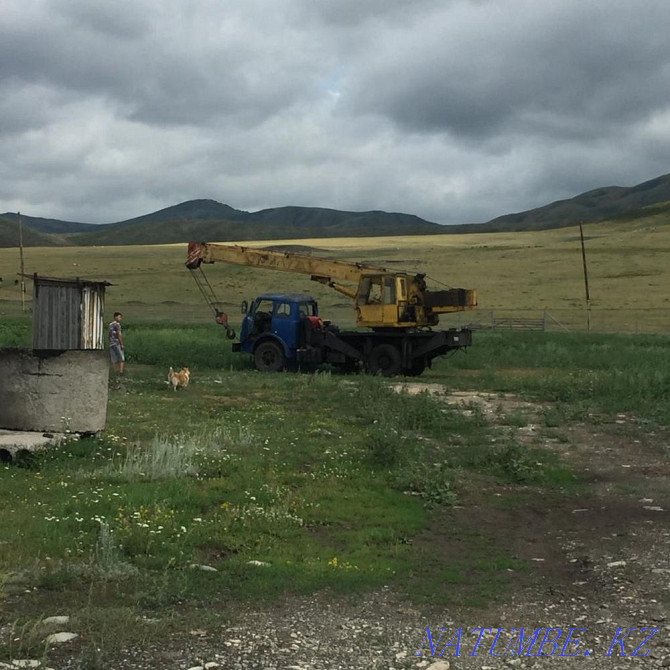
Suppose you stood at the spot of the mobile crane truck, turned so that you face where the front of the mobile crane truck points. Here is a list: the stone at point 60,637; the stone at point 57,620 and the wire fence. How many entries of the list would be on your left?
2

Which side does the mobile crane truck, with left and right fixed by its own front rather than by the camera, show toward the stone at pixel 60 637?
left

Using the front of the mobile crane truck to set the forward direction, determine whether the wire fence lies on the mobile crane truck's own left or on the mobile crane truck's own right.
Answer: on the mobile crane truck's own right

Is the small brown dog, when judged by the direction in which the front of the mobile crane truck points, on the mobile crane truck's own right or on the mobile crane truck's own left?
on the mobile crane truck's own left

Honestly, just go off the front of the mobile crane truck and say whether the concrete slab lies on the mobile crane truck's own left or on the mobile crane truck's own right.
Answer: on the mobile crane truck's own left

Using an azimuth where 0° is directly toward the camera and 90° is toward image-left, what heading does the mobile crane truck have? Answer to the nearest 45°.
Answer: approximately 90°

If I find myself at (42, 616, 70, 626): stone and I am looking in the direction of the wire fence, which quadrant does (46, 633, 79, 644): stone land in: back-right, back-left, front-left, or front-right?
back-right
